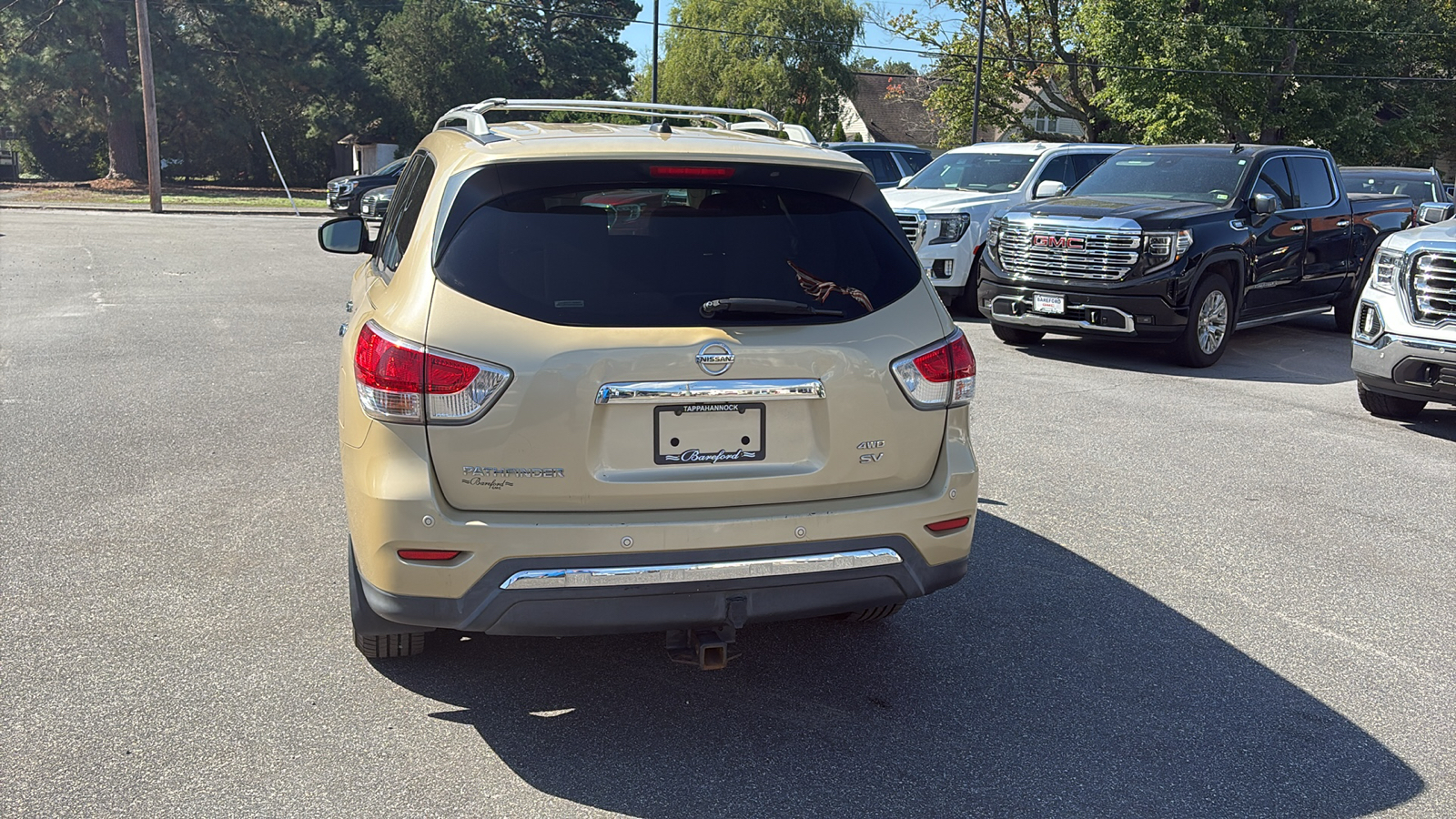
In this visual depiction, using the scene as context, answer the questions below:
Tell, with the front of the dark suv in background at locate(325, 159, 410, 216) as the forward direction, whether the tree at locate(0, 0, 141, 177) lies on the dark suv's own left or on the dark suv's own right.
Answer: on the dark suv's own right

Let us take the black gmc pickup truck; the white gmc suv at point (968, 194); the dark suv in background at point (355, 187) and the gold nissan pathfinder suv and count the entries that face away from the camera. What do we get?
1

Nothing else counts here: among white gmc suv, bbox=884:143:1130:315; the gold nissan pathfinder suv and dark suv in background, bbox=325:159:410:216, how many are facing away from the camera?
1

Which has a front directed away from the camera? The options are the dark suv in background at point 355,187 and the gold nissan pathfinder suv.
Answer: the gold nissan pathfinder suv

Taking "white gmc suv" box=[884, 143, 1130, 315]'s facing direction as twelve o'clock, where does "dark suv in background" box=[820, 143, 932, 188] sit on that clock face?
The dark suv in background is roughly at 4 o'clock from the white gmc suv.

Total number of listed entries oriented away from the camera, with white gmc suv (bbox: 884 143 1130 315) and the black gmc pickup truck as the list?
0

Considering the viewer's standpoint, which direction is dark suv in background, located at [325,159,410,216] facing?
facing the viewer and to the left of the viewer

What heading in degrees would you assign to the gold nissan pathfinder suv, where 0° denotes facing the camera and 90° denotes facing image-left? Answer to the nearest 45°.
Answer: approximately 180°

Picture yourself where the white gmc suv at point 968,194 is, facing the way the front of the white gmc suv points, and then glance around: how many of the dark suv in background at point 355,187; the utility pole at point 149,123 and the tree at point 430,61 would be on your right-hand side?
3

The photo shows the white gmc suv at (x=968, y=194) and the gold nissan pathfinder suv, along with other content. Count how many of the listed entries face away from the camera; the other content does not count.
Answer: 1

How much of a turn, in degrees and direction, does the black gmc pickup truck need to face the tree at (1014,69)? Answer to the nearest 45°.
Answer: approximately 135° to its right

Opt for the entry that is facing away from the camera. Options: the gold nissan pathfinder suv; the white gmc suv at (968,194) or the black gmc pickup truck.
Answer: the gold nissan pathfinder suv

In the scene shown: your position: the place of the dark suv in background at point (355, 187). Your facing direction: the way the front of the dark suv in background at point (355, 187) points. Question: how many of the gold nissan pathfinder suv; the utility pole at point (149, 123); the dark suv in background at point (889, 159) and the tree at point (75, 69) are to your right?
2

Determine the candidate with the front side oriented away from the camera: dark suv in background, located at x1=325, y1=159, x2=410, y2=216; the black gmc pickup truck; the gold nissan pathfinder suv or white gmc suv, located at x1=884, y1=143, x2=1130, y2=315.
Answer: the gold nissan pathfinder suv

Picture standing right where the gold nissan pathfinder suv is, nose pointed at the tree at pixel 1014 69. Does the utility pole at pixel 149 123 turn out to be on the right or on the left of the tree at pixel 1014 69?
left

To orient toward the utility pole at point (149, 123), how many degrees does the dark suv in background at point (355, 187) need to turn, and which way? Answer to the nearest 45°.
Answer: approximately 90° to its right
